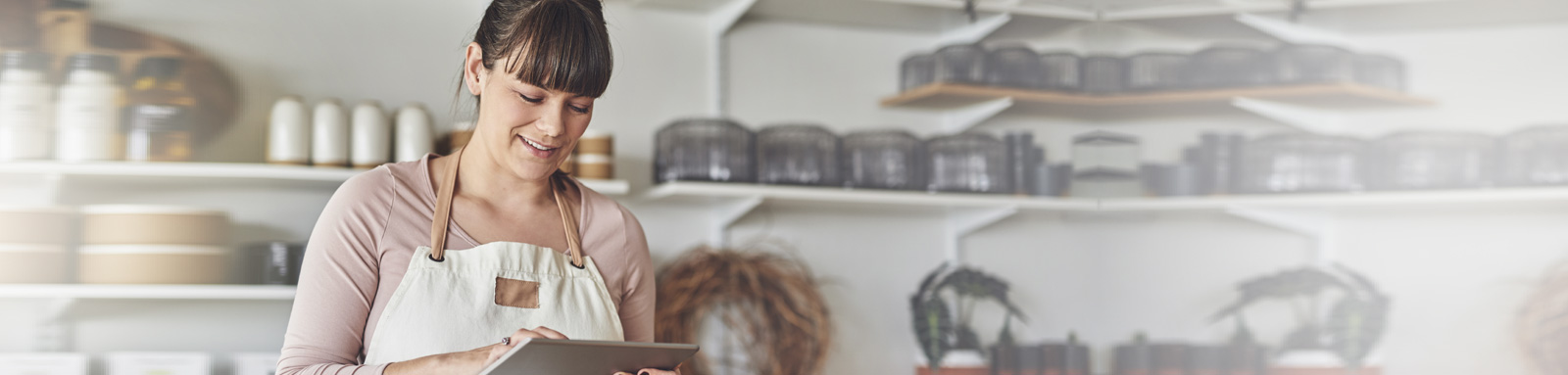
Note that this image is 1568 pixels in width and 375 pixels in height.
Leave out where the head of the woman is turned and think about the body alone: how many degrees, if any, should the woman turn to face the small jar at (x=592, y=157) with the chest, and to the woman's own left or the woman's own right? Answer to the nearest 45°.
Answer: approximately 135° to the woman's own left

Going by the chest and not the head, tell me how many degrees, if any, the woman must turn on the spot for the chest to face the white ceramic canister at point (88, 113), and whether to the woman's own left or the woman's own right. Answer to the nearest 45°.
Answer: approximately 180°

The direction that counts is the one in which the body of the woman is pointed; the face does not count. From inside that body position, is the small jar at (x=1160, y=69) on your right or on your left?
on your left

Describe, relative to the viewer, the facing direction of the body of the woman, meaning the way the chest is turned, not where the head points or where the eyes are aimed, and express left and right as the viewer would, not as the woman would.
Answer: facing the viewer and to the right of the viewer

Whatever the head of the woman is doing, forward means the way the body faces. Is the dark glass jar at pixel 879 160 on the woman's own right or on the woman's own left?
on the woman's own left

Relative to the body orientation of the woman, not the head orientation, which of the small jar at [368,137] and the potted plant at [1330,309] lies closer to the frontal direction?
the potted plant

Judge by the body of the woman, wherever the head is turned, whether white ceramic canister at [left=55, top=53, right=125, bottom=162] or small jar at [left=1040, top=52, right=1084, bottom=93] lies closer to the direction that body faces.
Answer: the small jar

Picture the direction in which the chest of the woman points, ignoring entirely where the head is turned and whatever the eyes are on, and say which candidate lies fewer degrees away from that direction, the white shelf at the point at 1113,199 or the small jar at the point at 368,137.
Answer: the white shelf

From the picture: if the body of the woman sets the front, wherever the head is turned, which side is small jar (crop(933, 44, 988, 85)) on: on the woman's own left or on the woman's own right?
on the woman's own left

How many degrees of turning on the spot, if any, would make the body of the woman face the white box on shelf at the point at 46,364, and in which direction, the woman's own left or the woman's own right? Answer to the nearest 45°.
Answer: approximately 180°

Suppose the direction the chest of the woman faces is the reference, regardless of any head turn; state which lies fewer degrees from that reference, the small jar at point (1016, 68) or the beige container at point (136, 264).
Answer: the small jar

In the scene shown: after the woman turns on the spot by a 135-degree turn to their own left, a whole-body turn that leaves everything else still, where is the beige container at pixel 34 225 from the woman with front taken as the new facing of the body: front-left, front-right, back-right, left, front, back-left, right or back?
front-left

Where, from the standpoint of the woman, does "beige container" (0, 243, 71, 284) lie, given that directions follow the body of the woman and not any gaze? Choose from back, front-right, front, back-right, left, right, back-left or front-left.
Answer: back

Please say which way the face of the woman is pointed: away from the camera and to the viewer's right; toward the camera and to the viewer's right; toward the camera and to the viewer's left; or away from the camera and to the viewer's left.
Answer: toward the camera and to the viewer's right
